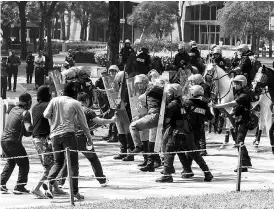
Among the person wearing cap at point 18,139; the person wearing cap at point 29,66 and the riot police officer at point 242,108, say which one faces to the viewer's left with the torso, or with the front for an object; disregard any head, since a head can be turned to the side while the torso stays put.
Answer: the riot police officer

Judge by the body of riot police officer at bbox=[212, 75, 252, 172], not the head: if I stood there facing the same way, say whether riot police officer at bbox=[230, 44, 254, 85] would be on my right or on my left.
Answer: on my right

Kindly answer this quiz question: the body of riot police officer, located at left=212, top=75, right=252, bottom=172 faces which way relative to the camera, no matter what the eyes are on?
to the viewer's left

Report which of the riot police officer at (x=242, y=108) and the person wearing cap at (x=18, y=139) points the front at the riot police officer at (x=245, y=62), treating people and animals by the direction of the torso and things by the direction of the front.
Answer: the person wearing cap

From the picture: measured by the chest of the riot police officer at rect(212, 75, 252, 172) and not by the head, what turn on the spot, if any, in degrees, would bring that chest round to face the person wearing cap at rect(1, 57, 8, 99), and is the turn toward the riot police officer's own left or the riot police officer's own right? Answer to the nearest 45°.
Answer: approximately 45° to the riot police officer's own right

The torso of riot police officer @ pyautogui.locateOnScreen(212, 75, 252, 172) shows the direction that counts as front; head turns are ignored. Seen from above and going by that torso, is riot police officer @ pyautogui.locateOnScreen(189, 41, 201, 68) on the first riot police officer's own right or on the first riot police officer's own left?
on the first riot police officer's own right

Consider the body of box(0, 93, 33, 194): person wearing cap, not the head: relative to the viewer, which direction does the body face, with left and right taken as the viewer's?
facing away from the viewer and to the right of the viewer

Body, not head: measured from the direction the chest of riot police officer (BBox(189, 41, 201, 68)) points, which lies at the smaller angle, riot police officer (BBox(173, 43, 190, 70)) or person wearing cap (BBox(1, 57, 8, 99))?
the riot police officer

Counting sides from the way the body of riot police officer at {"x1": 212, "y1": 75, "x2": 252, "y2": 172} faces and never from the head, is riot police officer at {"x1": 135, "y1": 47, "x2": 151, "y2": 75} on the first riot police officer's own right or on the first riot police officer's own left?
on the first riot police officer's own right
